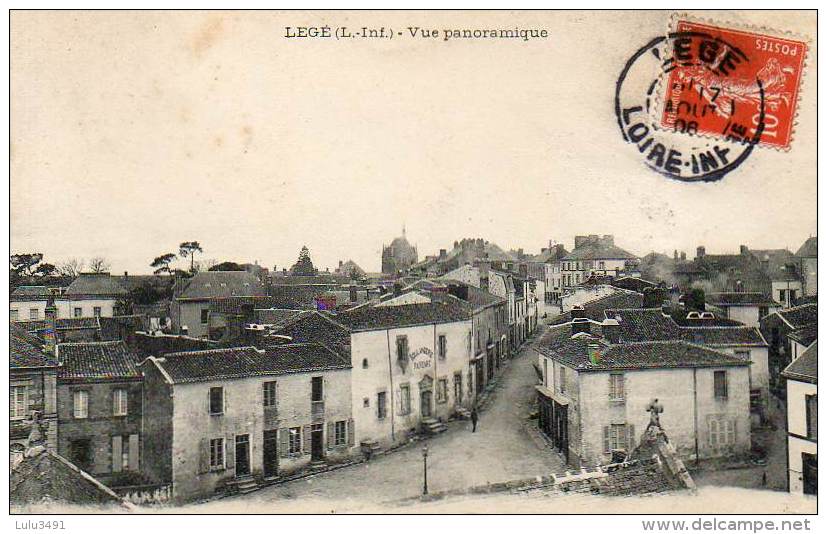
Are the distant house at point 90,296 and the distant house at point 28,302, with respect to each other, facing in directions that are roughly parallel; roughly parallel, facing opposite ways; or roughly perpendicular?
roughly parallel

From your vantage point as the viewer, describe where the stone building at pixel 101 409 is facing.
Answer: facing the viewer

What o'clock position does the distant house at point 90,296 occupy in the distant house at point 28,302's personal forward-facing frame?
the distant house at point 90,296 is roughly at 9 o'clock from the distant house at point 28,302.

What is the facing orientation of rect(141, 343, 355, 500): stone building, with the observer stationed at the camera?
facing the viewer and to the right of the viewer

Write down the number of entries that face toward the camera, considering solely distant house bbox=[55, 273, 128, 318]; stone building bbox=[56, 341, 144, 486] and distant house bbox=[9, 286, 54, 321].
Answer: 3

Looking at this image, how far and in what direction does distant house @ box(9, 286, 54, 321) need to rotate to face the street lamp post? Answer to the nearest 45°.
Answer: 0° — it already faces it

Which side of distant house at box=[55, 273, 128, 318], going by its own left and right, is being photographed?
front

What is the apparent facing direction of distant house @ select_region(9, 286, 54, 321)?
toward the camera
